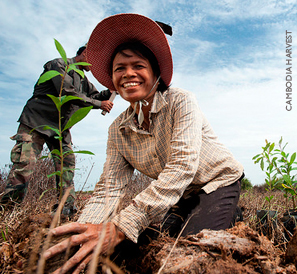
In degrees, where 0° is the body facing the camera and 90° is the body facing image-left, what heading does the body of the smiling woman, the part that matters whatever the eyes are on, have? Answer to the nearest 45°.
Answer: approximately 45°
